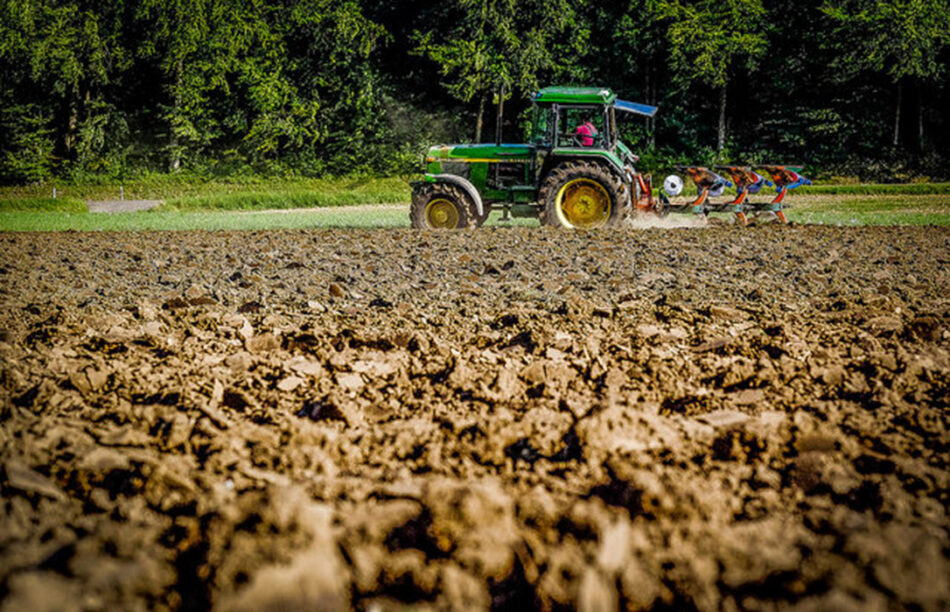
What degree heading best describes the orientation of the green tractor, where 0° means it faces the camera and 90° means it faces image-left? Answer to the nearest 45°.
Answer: approximately 90°
